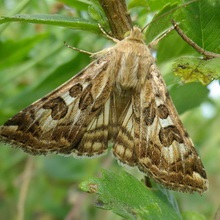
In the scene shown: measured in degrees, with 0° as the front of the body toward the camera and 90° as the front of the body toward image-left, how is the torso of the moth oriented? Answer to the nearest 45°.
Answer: approximately 180°
